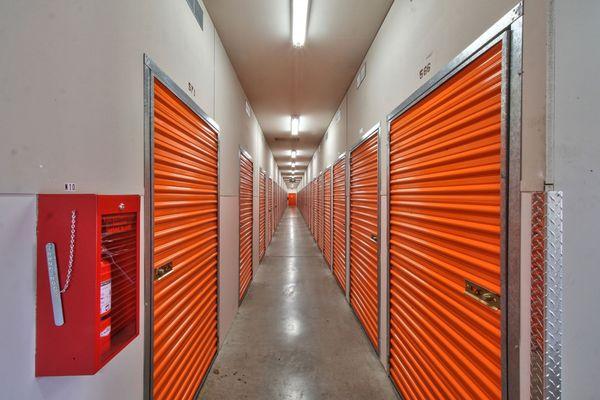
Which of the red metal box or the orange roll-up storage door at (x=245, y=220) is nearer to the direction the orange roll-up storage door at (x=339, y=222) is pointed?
the orange roll-up storage door

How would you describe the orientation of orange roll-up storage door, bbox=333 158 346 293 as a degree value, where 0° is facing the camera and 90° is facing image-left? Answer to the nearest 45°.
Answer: approximately 90°

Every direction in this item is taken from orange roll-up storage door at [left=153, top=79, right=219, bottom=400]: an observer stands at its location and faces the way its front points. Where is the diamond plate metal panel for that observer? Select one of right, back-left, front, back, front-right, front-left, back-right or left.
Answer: front-right

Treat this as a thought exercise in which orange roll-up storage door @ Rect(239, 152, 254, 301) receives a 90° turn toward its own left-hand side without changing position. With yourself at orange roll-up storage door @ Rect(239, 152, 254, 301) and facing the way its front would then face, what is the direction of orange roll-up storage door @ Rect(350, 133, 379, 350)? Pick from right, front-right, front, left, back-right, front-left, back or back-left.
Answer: back-right

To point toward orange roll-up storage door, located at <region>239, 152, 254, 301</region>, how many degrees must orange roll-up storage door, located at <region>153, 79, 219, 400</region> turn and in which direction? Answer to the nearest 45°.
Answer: approximately 45° to its left

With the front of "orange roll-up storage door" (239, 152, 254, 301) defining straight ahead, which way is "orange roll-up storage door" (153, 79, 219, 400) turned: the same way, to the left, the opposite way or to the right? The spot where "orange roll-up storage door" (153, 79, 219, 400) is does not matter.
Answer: the same way

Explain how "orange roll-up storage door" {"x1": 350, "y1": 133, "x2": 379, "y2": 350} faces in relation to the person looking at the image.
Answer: facing to the left of the viewer

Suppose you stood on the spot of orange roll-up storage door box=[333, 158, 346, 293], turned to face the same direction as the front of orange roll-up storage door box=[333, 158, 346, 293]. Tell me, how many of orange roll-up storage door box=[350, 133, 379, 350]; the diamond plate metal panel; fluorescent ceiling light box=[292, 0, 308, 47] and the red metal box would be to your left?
4

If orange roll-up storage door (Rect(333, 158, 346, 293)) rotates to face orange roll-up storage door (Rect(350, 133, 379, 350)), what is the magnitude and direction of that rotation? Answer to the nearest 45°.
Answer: approximately 90° to its left

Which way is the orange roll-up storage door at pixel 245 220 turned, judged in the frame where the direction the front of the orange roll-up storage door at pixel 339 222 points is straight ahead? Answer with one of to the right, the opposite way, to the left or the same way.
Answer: the opposite way

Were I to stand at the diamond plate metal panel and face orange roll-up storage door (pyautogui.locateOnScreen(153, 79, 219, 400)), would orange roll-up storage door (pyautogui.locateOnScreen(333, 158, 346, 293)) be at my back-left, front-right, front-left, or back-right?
front-right

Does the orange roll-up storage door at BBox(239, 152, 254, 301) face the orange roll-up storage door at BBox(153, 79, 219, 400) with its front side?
no

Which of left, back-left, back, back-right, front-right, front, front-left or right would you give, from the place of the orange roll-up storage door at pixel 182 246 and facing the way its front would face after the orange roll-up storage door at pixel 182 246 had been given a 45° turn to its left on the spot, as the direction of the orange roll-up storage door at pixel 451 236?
right

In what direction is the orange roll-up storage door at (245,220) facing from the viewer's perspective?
to the viewer's right

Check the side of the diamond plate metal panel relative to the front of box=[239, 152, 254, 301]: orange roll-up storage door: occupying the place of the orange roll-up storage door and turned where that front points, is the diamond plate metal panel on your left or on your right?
on your right

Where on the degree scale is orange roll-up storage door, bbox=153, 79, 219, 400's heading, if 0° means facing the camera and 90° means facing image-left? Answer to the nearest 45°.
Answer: approximately 270°

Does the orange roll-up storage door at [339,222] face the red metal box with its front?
no
